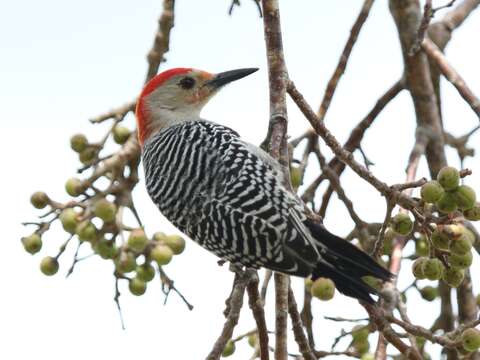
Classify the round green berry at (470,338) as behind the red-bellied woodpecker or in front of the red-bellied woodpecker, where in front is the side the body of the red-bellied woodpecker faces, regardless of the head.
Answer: behind

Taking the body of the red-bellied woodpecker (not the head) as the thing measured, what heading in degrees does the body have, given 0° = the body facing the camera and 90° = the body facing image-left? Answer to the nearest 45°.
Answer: approximately 135°
